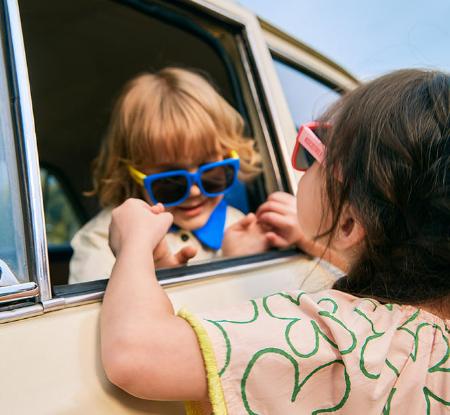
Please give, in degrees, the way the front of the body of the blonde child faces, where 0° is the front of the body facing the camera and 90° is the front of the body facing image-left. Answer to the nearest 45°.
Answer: approximately 315°

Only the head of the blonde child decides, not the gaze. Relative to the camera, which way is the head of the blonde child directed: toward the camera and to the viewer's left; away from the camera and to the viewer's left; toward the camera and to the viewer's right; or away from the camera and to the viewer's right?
toward the camera and to the viewer's right
